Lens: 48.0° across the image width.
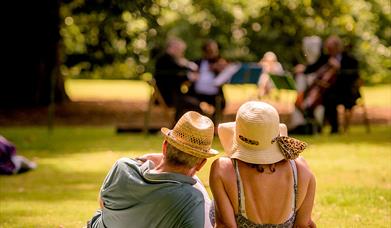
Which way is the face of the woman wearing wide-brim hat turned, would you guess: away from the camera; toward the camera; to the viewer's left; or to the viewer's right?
away from the camera

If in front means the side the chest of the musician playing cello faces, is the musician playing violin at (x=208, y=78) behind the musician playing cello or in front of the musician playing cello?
in front

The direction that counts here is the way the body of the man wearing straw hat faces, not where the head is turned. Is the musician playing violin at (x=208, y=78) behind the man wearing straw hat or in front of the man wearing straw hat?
in front

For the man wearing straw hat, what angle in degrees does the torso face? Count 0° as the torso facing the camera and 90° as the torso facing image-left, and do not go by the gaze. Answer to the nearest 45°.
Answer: approximately 180°

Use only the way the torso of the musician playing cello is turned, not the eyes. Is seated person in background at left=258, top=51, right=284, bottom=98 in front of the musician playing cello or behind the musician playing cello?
in front

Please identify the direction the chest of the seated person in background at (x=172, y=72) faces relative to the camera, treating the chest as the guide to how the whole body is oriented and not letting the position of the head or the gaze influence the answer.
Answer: to the viewer's right

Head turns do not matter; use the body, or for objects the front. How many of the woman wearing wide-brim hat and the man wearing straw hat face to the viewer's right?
0

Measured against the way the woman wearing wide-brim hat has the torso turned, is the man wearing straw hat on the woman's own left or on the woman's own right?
on the woman's own left

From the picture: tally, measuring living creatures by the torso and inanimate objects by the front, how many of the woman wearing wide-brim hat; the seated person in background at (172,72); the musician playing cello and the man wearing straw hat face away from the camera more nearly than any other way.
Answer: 2

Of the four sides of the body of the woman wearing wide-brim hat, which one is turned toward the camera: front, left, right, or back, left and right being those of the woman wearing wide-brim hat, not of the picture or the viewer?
back
